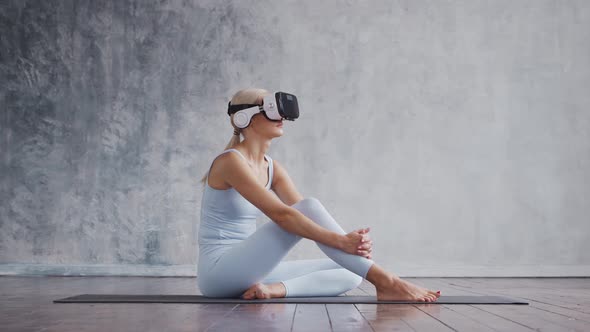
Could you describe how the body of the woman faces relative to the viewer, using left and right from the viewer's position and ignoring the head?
facing to the right of the viewer

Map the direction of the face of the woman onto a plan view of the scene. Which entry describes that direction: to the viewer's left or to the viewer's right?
to the viewer's right
